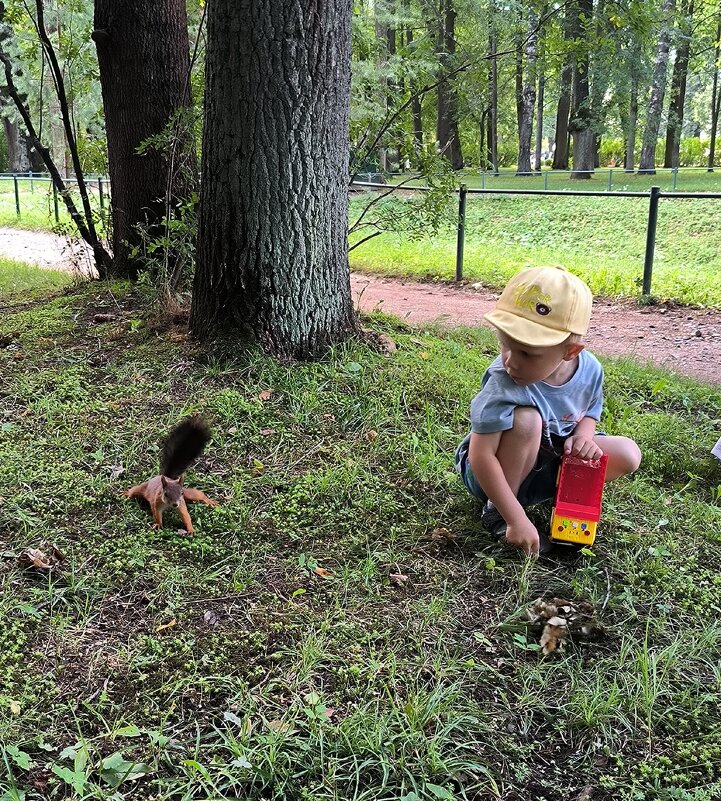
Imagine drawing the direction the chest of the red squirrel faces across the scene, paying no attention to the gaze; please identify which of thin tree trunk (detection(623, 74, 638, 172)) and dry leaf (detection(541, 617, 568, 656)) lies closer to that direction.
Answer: the dry leaf

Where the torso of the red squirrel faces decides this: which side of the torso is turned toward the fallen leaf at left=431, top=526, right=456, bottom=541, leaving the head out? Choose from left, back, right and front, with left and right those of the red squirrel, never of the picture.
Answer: left

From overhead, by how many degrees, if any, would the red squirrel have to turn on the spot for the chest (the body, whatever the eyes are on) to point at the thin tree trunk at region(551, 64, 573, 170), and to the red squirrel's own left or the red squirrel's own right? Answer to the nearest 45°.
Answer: approximately 135° to the red squirrel's own left

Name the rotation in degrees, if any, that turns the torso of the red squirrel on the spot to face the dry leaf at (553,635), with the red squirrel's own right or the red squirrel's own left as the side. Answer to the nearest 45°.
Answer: approximately 45° to the red squirrel's own left

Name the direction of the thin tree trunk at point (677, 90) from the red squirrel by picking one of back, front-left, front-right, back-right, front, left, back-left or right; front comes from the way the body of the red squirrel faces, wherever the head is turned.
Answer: back-left

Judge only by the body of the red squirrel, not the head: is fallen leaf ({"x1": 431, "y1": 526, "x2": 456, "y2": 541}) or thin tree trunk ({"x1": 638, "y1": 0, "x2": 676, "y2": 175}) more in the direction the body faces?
the fallen leaf

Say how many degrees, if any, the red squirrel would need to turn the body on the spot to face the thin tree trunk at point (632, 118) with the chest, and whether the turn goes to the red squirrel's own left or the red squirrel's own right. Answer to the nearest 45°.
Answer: approximately 135° to the red squirrel's own left

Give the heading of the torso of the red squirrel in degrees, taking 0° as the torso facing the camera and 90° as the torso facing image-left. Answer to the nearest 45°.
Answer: approximately 0°

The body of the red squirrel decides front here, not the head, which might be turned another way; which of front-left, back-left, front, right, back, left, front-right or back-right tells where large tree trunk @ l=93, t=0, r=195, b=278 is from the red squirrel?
back
